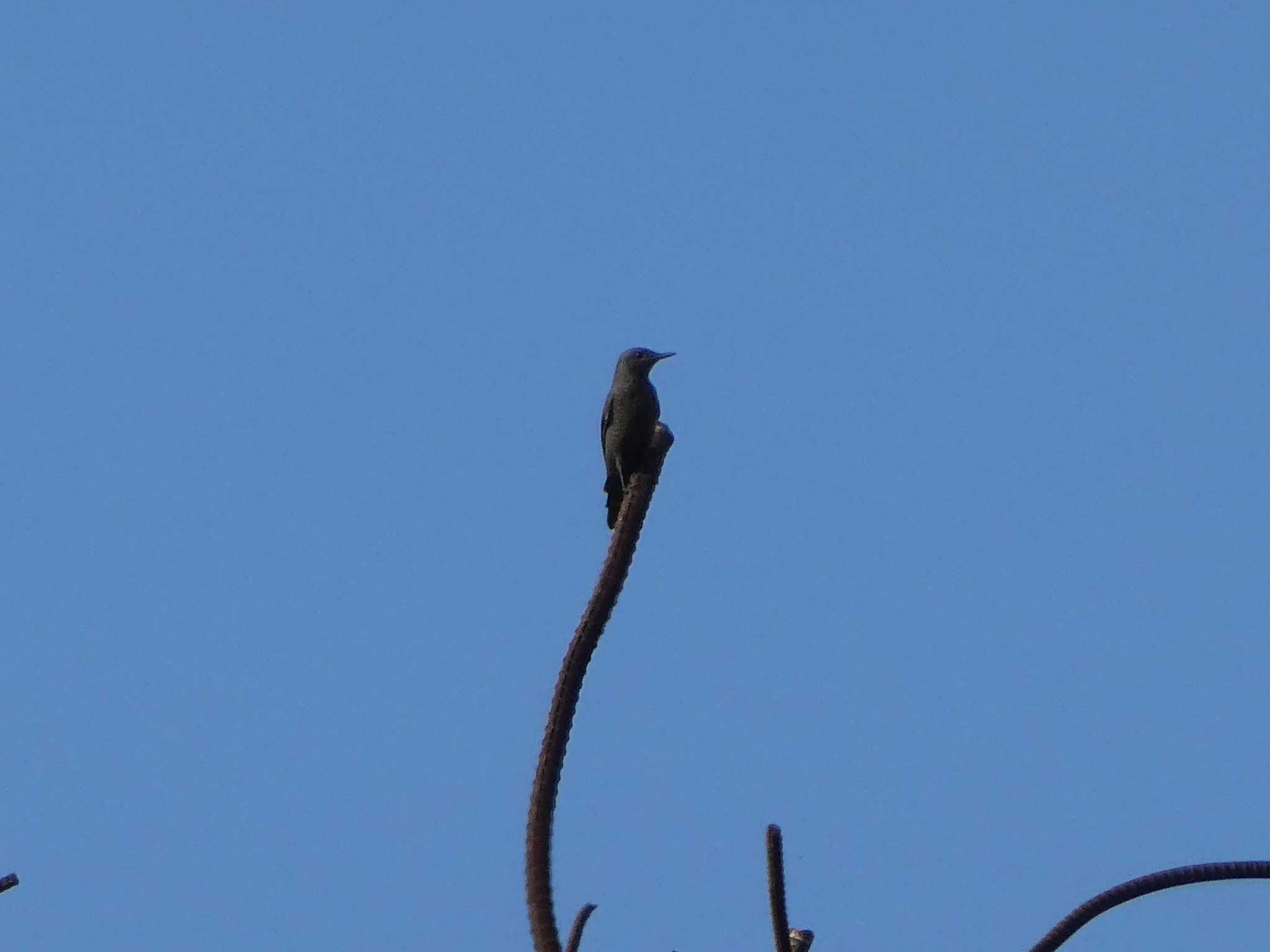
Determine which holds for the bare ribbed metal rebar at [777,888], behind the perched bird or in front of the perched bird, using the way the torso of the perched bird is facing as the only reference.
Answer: in front

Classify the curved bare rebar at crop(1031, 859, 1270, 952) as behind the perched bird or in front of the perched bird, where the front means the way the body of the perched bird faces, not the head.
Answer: in front

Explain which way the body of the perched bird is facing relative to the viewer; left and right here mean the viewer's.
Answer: facing the viewer and to the right of the viewer
